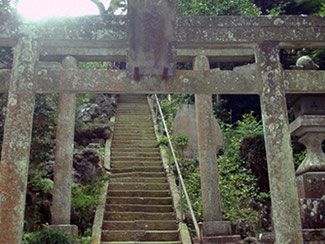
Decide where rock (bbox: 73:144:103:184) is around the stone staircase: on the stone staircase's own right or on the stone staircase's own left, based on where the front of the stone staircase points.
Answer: on the stone staircase's own right

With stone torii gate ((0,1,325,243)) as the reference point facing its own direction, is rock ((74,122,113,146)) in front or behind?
behind

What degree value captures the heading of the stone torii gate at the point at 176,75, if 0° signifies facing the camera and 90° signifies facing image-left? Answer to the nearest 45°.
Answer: approximately 0°

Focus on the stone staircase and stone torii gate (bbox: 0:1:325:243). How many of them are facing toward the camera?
2

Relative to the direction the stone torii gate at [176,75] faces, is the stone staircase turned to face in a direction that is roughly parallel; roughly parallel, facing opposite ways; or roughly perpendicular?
roughly parallel

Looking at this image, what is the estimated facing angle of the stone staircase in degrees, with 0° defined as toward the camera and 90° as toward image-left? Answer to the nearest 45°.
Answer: approximately 0°

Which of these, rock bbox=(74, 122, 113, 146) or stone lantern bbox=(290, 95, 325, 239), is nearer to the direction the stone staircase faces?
the stone lantern

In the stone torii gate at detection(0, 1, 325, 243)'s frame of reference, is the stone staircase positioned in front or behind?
behind

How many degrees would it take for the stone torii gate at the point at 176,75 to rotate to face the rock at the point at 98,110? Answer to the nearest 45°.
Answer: approximately 180°

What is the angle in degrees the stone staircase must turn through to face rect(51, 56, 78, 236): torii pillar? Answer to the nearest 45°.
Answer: approximately 45° to its right
